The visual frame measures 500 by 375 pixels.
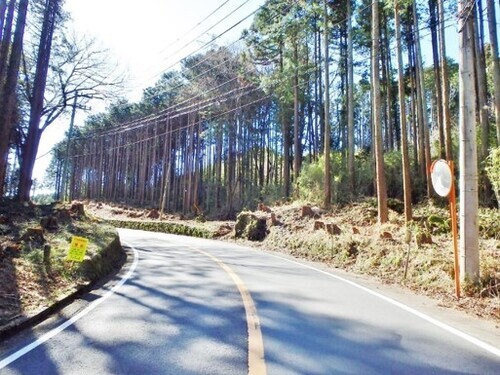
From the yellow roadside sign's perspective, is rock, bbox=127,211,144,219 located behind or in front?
behind

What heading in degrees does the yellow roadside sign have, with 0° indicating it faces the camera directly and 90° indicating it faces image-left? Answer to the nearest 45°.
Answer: approximately 0°

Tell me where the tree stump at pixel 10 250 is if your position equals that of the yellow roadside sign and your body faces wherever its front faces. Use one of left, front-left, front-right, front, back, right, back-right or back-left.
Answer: back-right

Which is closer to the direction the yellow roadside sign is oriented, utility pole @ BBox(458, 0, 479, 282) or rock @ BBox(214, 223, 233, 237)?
the utility pole

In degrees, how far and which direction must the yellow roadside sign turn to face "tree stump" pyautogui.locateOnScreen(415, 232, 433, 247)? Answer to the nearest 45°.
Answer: approximately 90° to its left

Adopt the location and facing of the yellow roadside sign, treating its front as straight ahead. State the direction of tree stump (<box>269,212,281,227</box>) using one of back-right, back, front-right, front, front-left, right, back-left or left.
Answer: back-left

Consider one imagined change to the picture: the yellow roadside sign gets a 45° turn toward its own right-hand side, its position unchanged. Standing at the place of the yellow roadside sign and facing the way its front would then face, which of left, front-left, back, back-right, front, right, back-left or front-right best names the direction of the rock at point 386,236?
back-left

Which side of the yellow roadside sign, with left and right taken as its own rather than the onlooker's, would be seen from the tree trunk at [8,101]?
back

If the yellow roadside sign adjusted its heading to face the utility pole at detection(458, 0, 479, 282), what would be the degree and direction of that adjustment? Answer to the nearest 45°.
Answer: approximately 45° to its left

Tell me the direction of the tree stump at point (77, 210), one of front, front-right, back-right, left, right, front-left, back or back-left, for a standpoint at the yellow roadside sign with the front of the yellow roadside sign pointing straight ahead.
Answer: back

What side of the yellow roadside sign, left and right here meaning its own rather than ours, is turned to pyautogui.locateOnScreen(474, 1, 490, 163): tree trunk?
left
